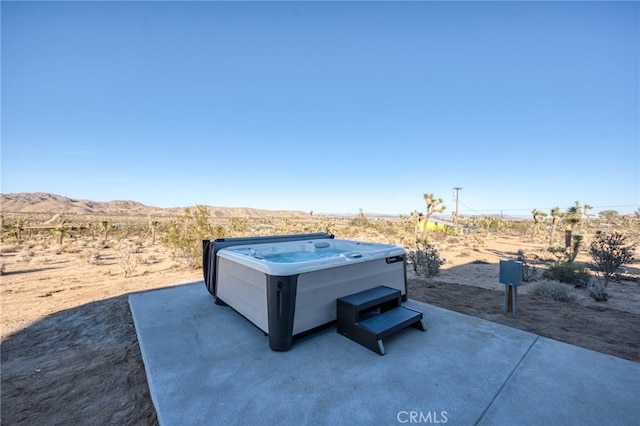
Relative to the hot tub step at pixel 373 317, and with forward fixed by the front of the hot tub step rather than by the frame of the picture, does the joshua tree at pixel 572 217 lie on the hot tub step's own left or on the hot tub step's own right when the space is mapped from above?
on the hot tub step's own left

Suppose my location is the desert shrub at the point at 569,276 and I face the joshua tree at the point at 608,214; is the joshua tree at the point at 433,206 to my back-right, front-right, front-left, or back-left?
front-left

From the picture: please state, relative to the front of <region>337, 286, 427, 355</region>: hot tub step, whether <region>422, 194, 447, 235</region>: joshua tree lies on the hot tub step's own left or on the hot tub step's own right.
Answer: on the hot tub step's own left

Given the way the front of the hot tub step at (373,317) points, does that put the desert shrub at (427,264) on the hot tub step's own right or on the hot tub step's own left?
on the hot tub step's own left

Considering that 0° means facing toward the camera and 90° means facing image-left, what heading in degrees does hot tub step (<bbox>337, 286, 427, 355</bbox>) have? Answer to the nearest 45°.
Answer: approximately 315°

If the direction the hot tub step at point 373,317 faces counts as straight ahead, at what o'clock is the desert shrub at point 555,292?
The desert shrub is roughly at 9 o'clock from the hot tub step.

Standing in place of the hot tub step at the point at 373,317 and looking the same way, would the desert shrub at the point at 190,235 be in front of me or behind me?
behind

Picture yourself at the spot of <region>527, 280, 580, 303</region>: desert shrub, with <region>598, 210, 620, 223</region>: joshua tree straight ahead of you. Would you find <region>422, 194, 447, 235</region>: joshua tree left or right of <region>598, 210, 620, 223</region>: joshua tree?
left

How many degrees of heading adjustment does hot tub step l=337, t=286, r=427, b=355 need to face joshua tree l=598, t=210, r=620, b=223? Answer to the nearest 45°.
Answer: approximately 90° to its left

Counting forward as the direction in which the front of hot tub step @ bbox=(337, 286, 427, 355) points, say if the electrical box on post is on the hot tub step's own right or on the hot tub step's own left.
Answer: on the hot tub step's own left

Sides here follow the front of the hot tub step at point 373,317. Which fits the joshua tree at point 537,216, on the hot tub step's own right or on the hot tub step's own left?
on the hot tub step's own left

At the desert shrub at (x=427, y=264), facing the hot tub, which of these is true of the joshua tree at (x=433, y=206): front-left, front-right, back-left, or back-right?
back-right

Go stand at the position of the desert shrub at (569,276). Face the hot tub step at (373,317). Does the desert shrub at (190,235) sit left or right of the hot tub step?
right

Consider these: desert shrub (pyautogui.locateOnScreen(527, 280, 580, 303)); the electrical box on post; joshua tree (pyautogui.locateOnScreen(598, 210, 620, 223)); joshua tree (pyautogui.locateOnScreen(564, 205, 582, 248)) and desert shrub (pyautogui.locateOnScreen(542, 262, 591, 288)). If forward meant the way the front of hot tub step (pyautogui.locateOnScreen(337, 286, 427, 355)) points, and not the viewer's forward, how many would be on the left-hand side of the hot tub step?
5
